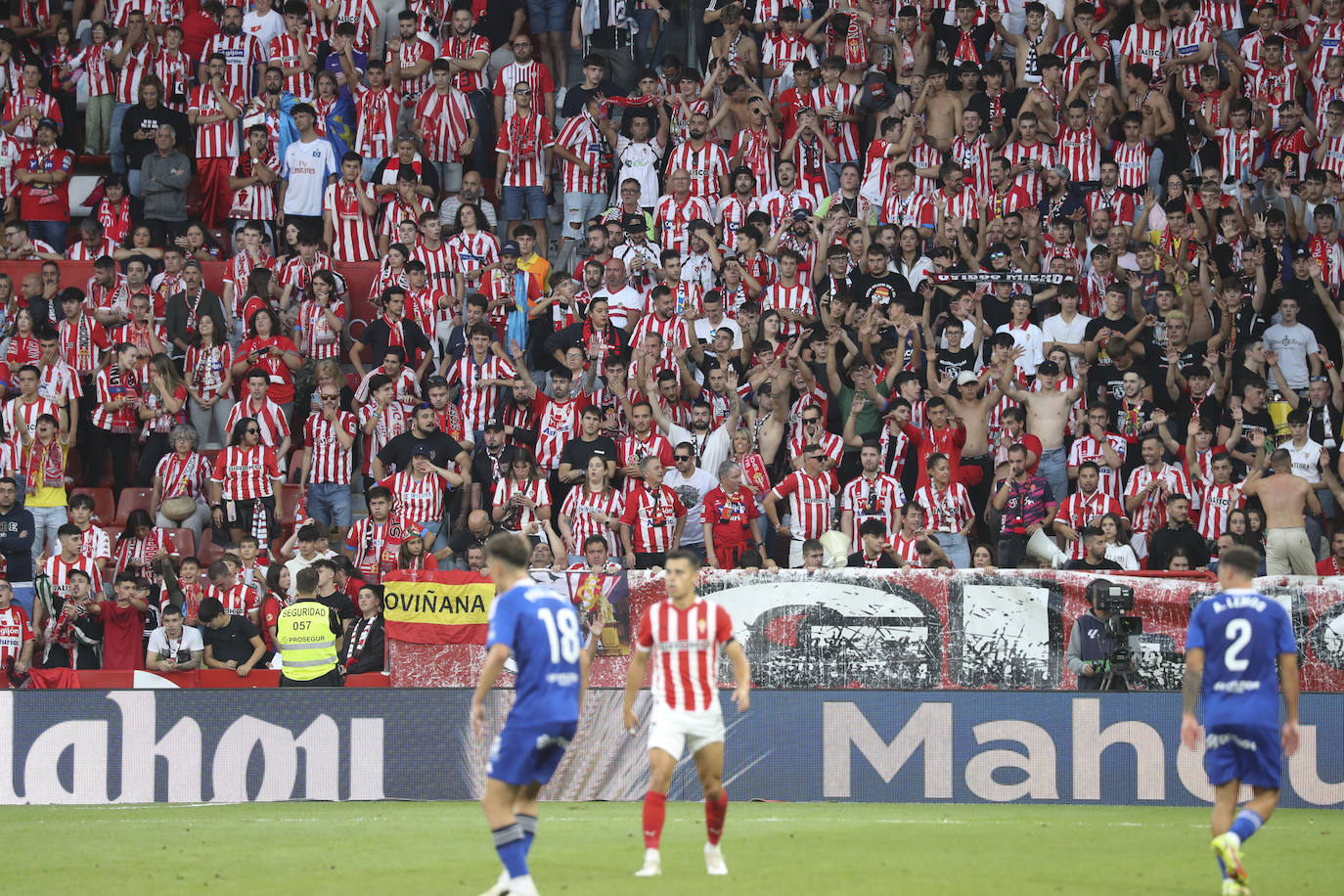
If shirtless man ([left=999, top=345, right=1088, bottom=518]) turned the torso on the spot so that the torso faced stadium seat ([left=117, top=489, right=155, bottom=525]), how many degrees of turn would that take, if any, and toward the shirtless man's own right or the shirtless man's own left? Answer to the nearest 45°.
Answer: approximately 90° to the shirtless man's own right

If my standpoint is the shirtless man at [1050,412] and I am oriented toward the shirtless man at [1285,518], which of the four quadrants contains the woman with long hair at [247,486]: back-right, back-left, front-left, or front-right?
back-right

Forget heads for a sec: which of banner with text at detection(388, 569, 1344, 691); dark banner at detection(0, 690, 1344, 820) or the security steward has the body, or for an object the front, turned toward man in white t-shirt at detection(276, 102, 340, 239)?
the security steward

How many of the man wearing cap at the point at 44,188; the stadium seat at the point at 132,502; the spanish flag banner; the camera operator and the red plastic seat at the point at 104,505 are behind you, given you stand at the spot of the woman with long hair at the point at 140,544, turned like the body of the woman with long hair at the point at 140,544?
3

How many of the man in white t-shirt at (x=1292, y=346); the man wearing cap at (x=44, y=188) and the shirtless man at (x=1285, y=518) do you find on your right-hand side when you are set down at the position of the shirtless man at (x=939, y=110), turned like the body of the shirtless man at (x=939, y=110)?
1

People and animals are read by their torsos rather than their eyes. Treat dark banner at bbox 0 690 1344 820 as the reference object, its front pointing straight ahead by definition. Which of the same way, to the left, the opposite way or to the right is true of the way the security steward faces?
the opposite way

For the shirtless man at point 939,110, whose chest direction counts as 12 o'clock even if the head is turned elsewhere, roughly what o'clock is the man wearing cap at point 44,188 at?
The man wearing cap is roughly at 3 o'clock from the shirtless man.

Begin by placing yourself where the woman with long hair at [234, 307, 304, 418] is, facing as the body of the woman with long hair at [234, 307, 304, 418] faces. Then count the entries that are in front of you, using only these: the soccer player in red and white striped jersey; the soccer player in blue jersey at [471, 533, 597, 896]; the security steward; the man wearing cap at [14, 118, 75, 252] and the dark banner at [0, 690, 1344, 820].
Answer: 4

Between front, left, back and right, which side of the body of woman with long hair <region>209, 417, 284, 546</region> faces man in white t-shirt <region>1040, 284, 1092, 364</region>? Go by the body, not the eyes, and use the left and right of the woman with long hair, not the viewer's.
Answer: left

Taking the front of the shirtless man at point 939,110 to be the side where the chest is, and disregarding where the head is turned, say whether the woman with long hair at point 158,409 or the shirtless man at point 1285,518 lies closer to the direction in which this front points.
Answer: the shirtless man

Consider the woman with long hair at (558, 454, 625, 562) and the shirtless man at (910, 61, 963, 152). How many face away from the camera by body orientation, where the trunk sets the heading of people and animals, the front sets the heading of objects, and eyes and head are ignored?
0

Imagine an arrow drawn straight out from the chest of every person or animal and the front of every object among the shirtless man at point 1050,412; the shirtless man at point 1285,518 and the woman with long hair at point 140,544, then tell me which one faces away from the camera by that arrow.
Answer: the shirtless man at point 1285,518

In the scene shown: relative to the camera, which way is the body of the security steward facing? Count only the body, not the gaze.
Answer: away from the camera

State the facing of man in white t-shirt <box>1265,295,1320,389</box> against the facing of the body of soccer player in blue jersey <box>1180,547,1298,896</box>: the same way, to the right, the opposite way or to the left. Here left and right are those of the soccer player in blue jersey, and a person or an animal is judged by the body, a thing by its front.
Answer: the opposite way

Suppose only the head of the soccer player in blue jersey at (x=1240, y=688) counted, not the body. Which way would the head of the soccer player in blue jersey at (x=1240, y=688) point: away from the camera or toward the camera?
away from the camera

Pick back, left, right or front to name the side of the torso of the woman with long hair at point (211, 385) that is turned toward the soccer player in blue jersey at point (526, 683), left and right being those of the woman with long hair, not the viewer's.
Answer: front
